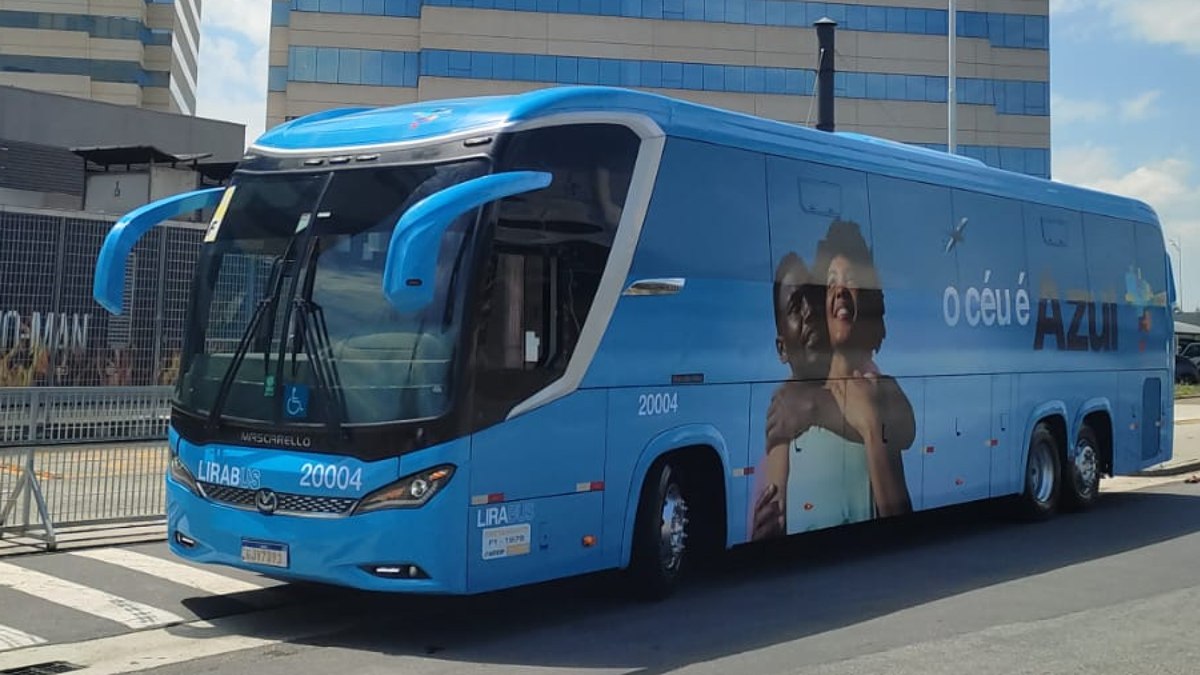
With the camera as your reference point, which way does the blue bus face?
facing the viewer and to the left of the viewer

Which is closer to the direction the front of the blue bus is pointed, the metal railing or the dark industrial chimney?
the metal railing

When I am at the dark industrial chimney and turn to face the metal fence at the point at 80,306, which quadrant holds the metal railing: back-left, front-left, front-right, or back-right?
front-left

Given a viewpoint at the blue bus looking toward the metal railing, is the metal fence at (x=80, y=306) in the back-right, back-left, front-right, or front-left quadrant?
front-right

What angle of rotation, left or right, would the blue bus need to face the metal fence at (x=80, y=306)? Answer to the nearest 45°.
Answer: approximately 90° to its right

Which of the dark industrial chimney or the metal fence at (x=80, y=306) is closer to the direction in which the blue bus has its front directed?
the metal fence

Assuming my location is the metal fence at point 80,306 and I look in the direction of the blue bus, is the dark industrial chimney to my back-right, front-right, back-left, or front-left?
front-left

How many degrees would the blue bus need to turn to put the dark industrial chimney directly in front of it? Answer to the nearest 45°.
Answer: approximately 135° to its right
